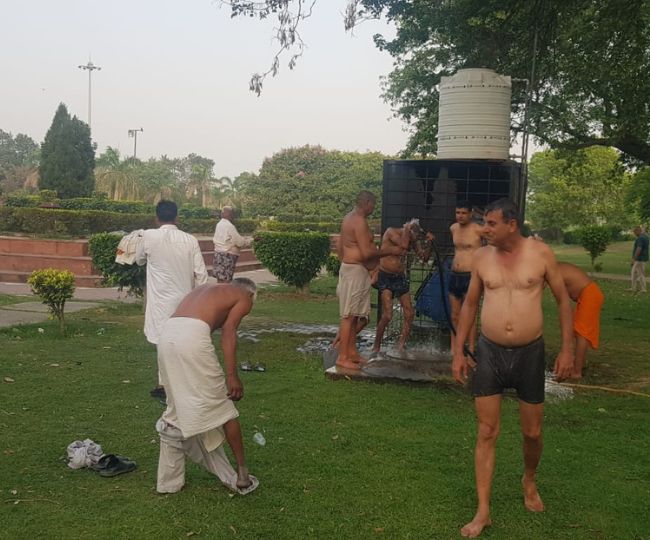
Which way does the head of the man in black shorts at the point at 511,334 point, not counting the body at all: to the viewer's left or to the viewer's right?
to the viewer's left

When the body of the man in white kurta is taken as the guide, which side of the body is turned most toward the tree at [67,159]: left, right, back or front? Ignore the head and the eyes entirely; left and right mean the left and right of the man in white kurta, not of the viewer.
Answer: front

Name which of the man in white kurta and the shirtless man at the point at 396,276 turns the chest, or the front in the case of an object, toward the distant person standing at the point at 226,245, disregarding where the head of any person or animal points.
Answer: the man in white kurta

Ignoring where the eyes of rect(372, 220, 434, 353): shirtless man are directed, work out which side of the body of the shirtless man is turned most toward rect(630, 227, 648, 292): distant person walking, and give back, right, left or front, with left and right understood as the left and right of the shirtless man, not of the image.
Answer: left

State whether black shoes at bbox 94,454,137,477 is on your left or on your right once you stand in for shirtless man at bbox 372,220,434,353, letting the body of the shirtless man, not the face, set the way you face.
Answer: on your right

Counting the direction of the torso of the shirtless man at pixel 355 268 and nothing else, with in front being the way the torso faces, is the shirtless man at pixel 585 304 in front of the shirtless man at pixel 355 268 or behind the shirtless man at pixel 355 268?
in front

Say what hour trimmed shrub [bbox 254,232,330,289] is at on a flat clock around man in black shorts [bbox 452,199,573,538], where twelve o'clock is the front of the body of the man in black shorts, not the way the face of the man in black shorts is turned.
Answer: The trimmed shrub is roughly at 5 o'clock from the man in black shorts.

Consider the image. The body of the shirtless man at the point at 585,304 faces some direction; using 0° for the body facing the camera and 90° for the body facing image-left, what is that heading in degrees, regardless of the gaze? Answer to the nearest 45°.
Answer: approximately 90°

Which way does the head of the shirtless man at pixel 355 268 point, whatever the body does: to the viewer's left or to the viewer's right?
to the viewer's right

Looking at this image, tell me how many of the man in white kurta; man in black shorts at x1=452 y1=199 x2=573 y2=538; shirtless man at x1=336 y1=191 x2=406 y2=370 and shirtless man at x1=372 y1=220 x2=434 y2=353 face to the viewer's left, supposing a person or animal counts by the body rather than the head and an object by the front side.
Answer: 0

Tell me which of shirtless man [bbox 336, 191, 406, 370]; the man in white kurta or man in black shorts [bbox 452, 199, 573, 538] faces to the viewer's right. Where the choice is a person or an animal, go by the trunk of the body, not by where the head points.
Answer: the shirtless man

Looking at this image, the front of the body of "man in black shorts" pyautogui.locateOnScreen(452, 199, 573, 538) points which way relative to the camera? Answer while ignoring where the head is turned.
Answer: toward the camera

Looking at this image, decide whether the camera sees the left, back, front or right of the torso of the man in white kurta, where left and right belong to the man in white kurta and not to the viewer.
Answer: back

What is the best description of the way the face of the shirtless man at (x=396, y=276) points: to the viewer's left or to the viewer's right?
to the viewer's right

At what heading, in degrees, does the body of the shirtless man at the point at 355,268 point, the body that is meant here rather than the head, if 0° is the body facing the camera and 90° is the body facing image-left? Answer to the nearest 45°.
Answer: approximately 270°

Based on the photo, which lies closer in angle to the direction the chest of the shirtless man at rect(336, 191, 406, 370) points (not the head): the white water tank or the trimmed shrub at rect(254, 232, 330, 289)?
the white water tank

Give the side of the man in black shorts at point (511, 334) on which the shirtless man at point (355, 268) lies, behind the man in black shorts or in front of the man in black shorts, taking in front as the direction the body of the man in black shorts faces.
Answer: behind

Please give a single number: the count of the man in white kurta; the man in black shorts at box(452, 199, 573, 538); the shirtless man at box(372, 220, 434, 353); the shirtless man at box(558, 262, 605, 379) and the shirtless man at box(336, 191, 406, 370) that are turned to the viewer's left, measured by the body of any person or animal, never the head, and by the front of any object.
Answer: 1

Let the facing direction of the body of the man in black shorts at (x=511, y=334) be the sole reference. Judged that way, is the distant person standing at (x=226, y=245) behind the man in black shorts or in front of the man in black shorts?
behind

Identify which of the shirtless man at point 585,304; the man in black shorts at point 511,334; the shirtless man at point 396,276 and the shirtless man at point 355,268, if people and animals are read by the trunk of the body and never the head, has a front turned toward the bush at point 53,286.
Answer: the shirtless man at point 585,304

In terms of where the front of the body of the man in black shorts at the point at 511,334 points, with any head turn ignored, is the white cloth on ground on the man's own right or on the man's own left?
on the man's own right
